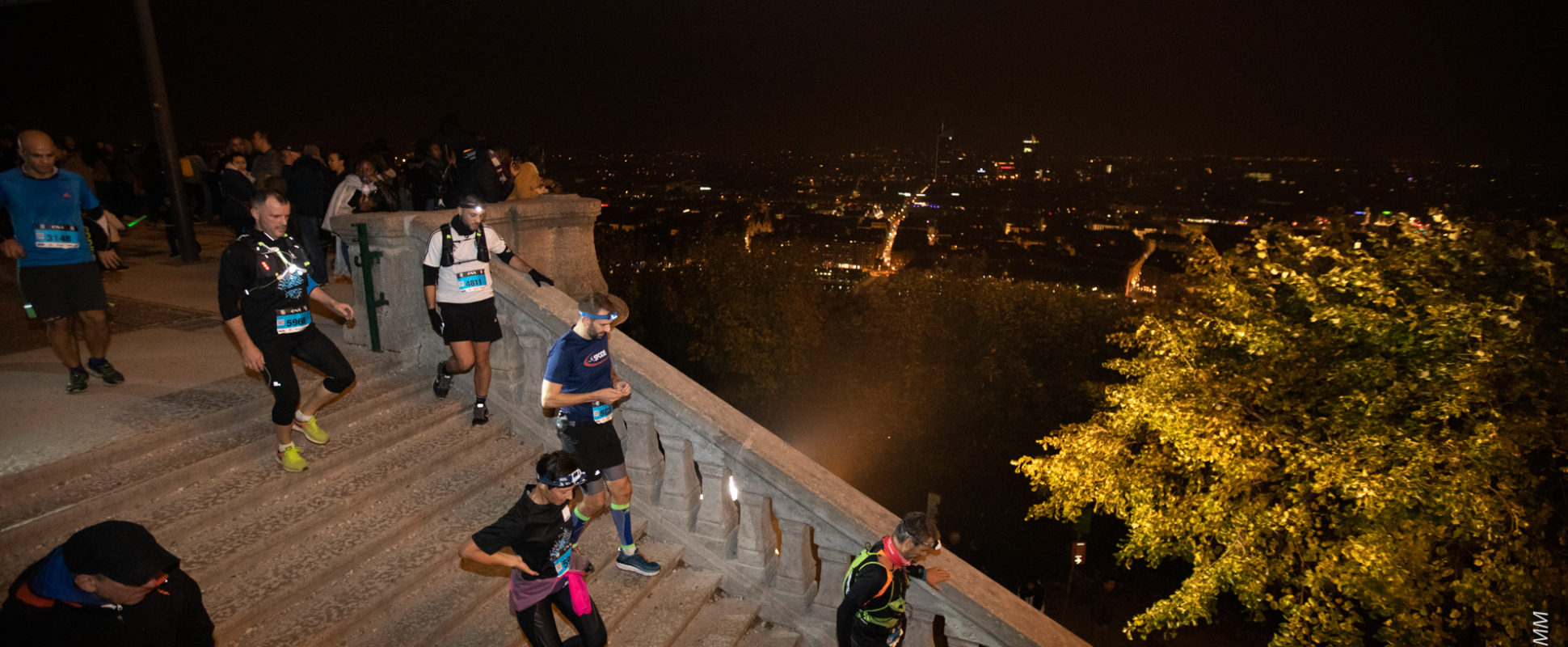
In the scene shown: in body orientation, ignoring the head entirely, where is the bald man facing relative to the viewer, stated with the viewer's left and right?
facing the viewer

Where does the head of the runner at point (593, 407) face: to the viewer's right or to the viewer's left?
to the viewer's right

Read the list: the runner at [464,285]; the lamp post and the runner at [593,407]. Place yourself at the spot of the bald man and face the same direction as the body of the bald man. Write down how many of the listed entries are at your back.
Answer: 1

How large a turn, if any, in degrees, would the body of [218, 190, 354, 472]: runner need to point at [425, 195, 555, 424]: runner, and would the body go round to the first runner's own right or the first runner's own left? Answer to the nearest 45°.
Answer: approximately 45° to the first runner's own left

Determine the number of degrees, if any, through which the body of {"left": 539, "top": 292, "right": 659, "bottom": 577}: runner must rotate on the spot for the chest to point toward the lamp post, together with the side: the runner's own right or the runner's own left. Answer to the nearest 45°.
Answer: approximately 180°

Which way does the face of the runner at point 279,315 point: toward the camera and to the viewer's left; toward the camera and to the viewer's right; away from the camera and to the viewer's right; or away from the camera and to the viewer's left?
toward the camera and to the viewer's right

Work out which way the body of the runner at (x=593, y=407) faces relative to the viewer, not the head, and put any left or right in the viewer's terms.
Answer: facing the viewer and to the right of the viewer

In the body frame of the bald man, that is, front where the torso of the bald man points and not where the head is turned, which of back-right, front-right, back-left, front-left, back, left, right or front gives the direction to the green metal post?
left

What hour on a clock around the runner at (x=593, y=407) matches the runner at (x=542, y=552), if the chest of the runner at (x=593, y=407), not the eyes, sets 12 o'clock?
the runner at (x=542, y=552) is roughly at 2 o'clock from the runner at (x=593, y=407).

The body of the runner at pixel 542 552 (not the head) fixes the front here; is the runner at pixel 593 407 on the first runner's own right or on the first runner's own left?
on the first runner's own left
